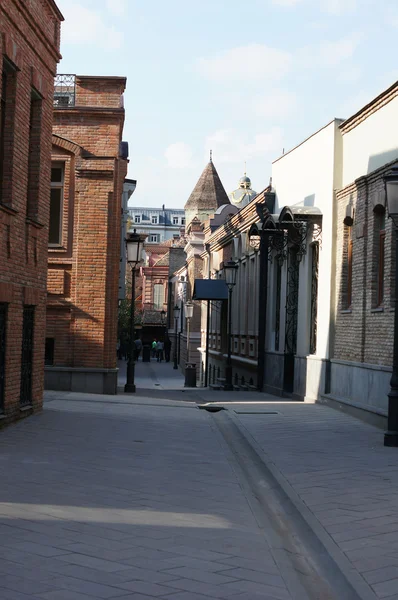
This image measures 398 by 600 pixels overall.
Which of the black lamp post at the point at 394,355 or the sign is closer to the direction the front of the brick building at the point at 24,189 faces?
the black lamp post

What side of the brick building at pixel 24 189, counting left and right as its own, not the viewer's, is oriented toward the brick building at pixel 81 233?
left

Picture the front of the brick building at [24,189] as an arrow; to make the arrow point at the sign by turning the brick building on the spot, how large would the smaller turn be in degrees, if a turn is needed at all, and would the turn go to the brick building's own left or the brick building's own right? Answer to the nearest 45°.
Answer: approximately 90° to the brick building's own left

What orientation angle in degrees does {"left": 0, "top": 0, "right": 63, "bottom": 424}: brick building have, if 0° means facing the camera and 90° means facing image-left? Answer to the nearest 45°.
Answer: approximately 270°

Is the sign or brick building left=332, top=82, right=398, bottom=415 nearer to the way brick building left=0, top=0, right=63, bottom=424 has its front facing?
the brick building

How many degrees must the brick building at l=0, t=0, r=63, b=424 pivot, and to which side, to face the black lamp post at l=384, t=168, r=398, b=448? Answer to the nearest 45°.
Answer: approximately 45° to its right

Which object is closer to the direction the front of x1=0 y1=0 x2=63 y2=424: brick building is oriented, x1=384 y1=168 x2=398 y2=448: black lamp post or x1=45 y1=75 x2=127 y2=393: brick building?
the black lamp post

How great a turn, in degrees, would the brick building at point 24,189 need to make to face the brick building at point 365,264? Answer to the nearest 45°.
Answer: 0° — it already faces it
